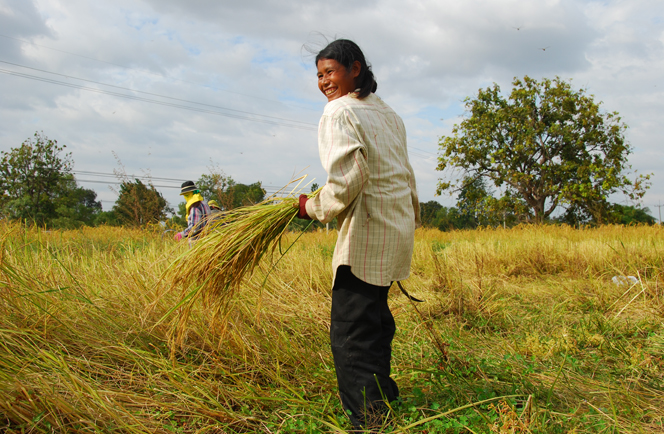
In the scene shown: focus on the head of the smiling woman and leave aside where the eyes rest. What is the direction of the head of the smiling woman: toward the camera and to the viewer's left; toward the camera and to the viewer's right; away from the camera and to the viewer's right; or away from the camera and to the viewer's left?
toward the camera and to the viewer's left

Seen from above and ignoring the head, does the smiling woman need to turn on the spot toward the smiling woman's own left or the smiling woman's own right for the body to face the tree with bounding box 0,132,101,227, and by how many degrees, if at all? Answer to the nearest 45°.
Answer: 0° — they already face it

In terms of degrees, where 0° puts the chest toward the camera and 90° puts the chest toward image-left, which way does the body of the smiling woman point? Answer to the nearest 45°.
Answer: approximately 135°
